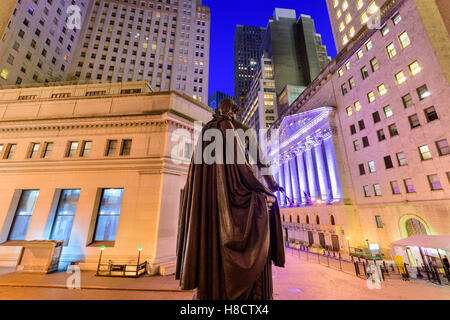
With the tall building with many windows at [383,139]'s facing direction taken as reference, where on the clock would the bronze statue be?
The bronze statue is roughly at 11 o'clock from the tall building with many windows.

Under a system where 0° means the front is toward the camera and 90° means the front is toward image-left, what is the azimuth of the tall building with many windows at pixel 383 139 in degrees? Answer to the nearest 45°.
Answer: approximately 45°
